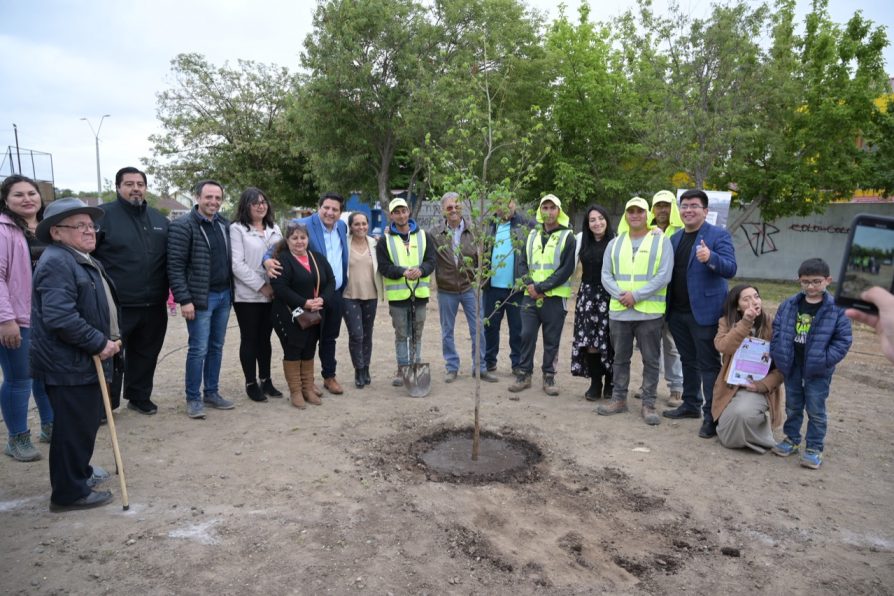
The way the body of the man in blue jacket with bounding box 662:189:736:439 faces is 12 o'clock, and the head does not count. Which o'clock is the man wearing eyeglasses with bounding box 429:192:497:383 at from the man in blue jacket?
The man wearing eyeglasses is roughly at 2 o'clock from the man in blue jacket.

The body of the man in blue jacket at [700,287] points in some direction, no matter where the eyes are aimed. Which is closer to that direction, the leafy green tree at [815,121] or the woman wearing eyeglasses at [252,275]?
the woman wearing eyeglasses

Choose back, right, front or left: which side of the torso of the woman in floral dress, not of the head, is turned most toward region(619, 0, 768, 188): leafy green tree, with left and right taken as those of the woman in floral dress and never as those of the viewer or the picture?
back

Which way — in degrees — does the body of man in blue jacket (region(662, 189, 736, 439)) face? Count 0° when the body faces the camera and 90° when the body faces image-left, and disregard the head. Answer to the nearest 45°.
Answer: approximately 45°

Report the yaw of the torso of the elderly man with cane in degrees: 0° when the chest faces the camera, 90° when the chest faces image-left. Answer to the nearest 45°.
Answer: approximately 270°
